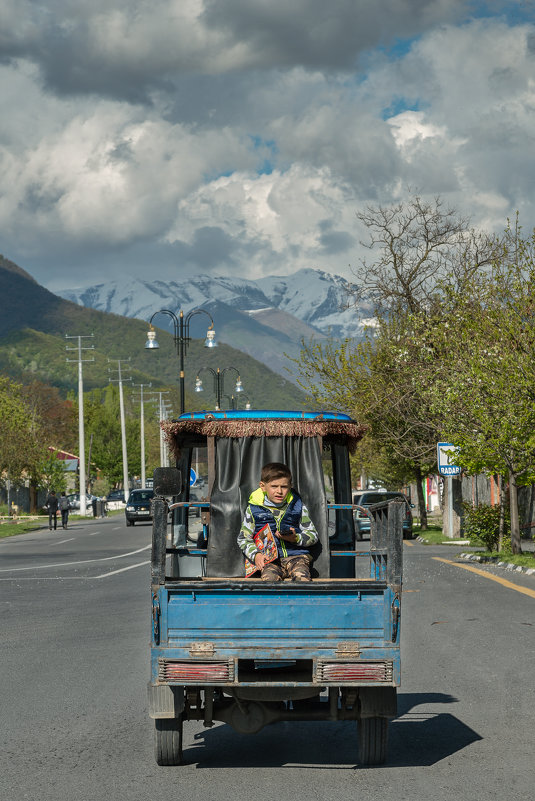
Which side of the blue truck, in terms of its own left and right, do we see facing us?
back

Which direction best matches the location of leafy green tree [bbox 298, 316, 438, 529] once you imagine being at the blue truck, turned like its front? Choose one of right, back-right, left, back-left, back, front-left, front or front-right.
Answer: front

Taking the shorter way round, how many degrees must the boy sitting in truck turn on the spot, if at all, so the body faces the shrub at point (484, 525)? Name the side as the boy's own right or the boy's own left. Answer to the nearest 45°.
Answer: approximately 180°

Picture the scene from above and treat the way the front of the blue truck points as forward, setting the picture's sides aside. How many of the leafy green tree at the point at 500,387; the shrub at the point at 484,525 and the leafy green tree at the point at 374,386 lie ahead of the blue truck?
3

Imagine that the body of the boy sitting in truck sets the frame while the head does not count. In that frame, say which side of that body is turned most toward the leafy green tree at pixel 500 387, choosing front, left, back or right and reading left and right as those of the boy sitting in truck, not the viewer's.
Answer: back

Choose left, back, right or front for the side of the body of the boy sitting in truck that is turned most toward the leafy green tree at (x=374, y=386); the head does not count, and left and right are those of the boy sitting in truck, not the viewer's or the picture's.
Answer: back

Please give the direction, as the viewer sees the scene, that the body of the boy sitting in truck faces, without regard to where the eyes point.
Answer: toward the camera
